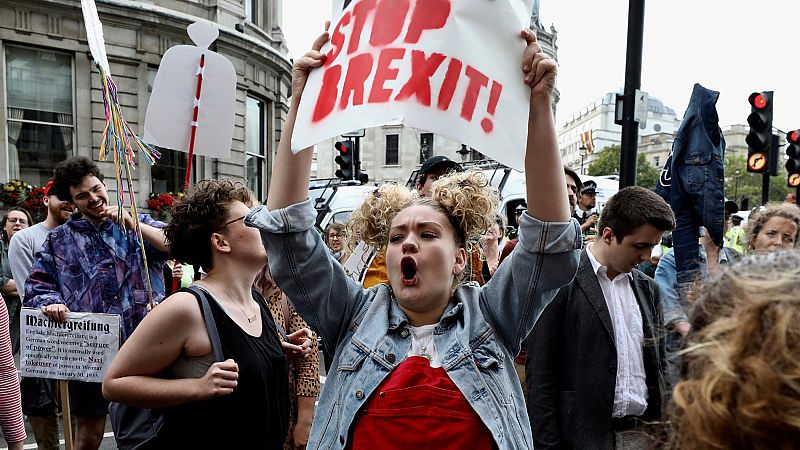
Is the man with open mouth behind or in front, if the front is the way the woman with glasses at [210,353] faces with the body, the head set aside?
behind

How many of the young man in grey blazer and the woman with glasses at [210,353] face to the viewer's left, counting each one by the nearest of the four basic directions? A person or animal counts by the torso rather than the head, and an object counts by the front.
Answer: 0

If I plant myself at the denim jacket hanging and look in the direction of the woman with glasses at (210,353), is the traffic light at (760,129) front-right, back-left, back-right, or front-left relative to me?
back-right

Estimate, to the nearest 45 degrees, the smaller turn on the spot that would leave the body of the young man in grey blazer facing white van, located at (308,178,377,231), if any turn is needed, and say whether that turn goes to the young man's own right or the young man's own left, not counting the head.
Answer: approximately 180°

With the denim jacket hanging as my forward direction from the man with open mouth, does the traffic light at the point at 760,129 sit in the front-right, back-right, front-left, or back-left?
front-left

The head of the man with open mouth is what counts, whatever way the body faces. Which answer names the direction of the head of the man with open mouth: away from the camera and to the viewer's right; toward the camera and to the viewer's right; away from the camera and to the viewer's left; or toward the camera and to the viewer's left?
toward the camera and to the viewer's right

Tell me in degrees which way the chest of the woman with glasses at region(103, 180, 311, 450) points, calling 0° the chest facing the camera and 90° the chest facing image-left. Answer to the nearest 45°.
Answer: approximately 315°

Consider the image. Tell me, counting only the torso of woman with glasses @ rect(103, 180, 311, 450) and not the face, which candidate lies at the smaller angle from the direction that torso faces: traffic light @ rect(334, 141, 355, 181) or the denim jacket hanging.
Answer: the denim jacket hanging

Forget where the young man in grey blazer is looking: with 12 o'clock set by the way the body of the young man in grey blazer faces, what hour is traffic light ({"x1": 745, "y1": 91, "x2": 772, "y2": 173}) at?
The traffic light is roughly at 8 o'clock from the young man in grey blazer.

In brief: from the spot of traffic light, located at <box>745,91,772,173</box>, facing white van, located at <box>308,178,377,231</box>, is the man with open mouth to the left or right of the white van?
left

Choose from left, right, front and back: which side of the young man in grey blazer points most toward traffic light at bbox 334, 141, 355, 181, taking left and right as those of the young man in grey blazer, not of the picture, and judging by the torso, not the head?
back

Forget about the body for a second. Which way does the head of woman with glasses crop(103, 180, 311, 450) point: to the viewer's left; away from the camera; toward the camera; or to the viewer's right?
to the viewer's right

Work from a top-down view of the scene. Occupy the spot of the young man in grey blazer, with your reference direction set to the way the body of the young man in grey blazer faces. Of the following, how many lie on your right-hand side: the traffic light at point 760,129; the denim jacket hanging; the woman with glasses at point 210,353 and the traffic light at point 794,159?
1

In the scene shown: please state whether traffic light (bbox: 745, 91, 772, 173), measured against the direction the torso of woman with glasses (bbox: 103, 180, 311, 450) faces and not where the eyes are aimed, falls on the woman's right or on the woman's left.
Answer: on the woman's left

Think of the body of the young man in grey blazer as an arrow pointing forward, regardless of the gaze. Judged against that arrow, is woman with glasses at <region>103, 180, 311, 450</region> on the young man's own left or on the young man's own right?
on the young man's own right

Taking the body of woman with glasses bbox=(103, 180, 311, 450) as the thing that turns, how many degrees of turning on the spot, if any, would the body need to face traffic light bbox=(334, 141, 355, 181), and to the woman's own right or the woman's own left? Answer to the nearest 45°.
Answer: approximately 135° to the woman's own left
